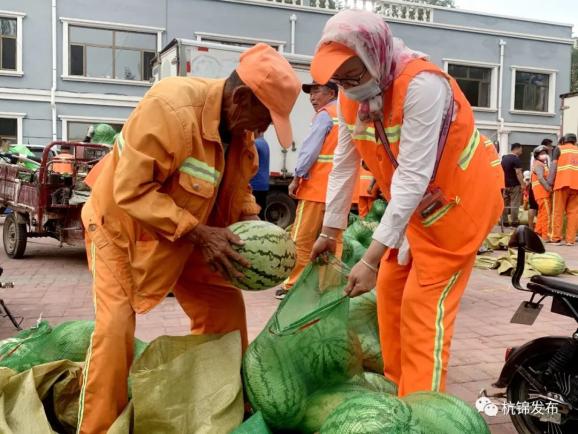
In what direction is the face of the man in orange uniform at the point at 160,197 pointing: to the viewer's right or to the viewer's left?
to the viewer's right

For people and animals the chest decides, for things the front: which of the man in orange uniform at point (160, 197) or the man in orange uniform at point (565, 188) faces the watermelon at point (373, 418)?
the man in orange uniform at point (160, 197)

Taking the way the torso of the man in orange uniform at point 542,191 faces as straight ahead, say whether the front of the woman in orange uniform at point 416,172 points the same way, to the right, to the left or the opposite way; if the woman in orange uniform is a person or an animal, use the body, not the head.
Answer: to the right

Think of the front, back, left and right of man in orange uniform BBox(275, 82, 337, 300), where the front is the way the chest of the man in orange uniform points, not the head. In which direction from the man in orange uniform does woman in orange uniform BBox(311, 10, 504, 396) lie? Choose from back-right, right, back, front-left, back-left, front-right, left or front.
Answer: front-left

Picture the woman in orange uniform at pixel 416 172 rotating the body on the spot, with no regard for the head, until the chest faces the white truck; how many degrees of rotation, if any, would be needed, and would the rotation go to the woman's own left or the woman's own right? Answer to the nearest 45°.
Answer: approximately 135° to the woman's own right
